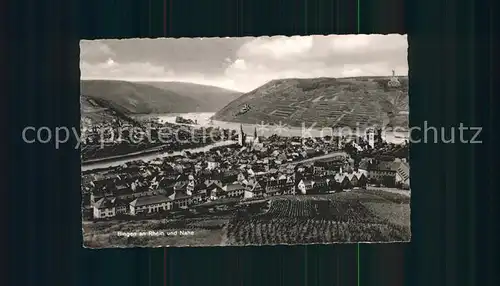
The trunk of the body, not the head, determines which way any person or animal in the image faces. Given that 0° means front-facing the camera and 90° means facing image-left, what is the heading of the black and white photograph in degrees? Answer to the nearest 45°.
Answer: approximately 0°
